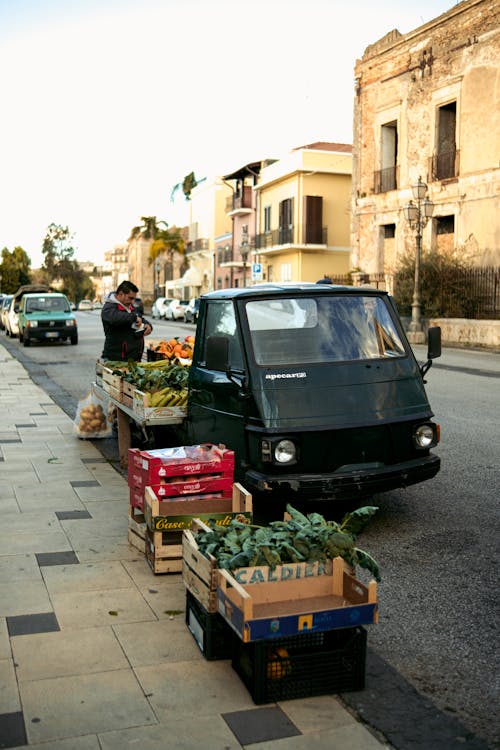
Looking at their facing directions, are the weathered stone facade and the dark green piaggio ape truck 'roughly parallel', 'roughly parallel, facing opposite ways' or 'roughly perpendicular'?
roughly perpendicular

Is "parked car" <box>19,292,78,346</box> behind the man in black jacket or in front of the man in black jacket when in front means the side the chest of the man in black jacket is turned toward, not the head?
behind

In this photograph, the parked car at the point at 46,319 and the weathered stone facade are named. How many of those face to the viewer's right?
0

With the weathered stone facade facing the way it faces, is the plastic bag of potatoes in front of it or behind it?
in front

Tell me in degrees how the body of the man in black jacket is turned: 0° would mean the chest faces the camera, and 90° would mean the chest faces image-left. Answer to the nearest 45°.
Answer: approximately 315°

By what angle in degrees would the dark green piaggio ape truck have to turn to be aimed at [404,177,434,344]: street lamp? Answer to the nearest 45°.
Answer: approximately 135° to its left

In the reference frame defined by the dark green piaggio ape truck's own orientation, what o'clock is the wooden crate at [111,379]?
The wooden crate is roughly at 6 o'clock from the dark green piaggio ape truck.

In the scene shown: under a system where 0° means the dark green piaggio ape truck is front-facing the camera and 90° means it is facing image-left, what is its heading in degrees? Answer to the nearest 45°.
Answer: approximately 315°

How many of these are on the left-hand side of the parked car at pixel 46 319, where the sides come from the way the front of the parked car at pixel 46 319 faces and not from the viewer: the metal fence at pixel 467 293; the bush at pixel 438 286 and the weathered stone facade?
3

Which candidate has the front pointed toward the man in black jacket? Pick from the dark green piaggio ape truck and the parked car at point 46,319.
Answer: the parked car

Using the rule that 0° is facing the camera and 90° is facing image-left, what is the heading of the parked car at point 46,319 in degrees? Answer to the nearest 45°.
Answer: approximately 0°

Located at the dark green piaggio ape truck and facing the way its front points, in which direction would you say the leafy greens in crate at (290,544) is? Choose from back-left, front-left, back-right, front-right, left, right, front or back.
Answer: front-right

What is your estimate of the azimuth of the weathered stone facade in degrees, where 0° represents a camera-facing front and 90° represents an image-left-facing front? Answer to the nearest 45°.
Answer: approximately 45°
